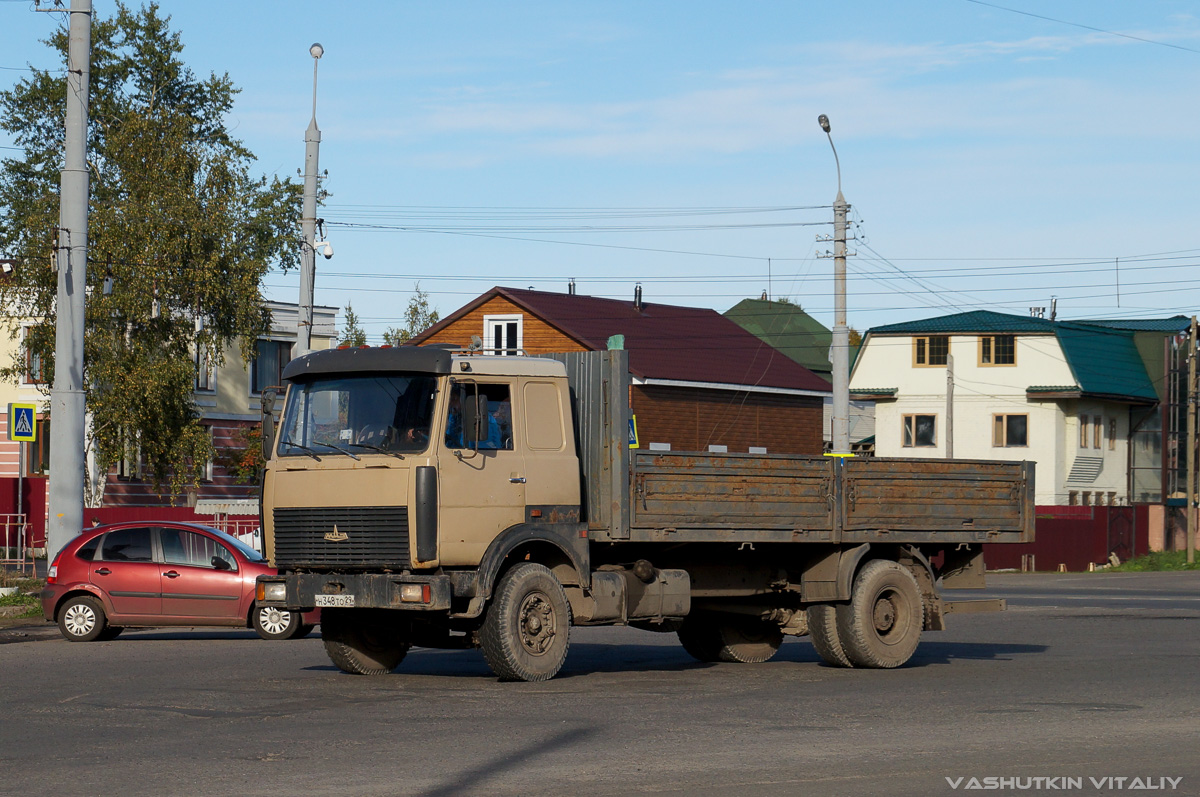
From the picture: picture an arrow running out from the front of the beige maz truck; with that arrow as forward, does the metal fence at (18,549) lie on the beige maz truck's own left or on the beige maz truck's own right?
on the beige maz truck's own right

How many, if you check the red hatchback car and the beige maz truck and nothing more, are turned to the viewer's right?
1

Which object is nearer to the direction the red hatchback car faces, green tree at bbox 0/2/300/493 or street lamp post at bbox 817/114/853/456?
the street lamp post

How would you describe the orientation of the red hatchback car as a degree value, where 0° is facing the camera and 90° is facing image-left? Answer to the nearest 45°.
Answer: approximately 270°

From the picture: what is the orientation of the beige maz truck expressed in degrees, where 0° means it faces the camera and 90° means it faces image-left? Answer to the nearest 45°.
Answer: approximately 45°

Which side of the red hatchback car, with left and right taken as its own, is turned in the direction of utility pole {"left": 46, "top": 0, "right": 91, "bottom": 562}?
left

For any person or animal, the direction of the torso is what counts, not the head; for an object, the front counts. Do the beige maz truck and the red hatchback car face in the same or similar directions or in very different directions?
very different directions

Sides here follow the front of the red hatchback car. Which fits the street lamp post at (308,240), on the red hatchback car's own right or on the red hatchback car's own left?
on the red hatchback car's own left

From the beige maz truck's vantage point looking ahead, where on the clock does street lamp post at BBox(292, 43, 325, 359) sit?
The street lamp post is roughly at 4 o'clock from the beige maz truck.

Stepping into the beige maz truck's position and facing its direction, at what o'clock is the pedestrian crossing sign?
The pedestrian crossing sign is roughly at 3 o'clock from the beige maz truck.
